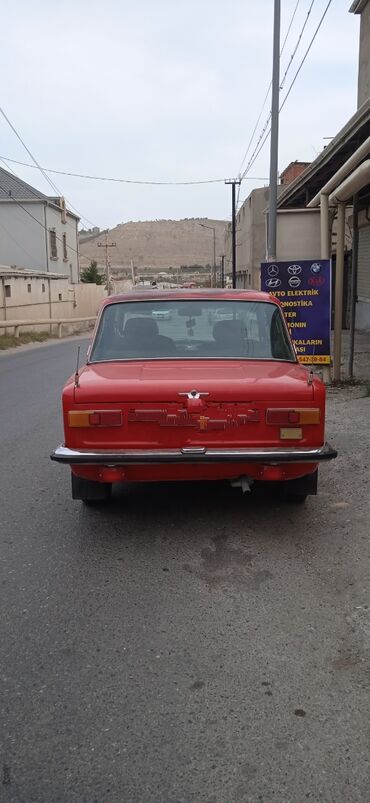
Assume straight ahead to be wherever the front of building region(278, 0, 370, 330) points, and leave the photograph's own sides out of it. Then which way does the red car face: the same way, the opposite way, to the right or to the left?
to the right

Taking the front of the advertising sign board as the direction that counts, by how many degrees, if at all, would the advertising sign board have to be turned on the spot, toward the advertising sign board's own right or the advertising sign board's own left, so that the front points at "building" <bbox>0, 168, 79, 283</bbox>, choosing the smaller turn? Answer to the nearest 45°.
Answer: approximately 135° to the advertising sign board's own right

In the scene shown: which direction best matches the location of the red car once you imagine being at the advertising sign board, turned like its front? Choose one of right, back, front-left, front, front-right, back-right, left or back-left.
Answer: front

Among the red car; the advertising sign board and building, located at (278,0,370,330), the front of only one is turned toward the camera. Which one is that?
the advertising sign board

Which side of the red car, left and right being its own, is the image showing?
back

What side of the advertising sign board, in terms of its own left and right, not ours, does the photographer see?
front

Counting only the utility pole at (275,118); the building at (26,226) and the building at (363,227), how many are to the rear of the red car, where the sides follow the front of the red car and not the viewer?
0

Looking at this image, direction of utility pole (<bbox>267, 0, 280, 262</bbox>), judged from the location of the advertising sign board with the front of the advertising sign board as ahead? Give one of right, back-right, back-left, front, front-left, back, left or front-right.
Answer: back

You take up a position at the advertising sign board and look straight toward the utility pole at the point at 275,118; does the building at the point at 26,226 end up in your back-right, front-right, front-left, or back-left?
front-left

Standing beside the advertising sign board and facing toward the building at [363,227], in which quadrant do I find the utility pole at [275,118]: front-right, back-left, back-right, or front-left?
front-left

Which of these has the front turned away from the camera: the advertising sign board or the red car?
the red car

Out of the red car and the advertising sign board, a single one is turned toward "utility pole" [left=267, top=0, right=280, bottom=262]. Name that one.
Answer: the red car

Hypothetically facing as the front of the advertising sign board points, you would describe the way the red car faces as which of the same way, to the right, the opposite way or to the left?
the opposite way

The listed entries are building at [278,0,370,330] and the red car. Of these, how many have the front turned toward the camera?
0

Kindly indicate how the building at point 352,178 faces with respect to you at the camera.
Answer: facing to the left of the viewer

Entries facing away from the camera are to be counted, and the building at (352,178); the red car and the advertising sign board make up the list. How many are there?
1

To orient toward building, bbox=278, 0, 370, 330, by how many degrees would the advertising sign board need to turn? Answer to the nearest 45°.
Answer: approximately 180°

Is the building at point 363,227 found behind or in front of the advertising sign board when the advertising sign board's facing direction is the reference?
behind
